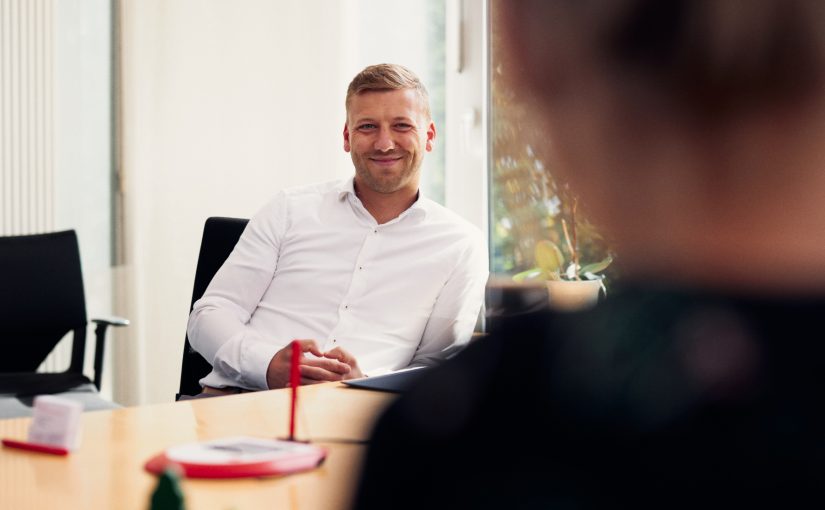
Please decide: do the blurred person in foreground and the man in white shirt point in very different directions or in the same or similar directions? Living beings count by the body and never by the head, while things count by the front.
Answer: very different directions

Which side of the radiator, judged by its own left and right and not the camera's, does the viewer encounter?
front

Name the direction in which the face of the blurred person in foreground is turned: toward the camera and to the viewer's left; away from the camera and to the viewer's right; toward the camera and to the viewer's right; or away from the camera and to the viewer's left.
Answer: away from the camera and to the viewer's left

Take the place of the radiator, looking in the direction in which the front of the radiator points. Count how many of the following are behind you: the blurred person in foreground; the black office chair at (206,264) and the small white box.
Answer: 0

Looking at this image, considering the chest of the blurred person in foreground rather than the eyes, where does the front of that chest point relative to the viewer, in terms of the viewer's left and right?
facing away from the viewer

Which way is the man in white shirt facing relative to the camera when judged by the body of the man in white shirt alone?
toward the camera

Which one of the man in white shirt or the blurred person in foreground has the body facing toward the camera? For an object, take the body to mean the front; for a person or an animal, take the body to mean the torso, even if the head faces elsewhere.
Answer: the man in white shirt

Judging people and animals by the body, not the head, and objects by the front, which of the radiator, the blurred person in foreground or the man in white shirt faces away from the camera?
the blurred person in foreground

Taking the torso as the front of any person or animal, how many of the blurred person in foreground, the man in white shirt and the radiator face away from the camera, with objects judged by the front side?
1

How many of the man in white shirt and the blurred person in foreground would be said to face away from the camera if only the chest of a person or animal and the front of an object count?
1

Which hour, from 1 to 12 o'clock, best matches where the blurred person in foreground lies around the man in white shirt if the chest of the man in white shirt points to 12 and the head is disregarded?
The blurred person in foreground is roughly at 12 o'clock from the man in white shirt.

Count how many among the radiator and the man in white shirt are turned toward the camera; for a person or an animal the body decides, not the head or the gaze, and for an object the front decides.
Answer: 2
